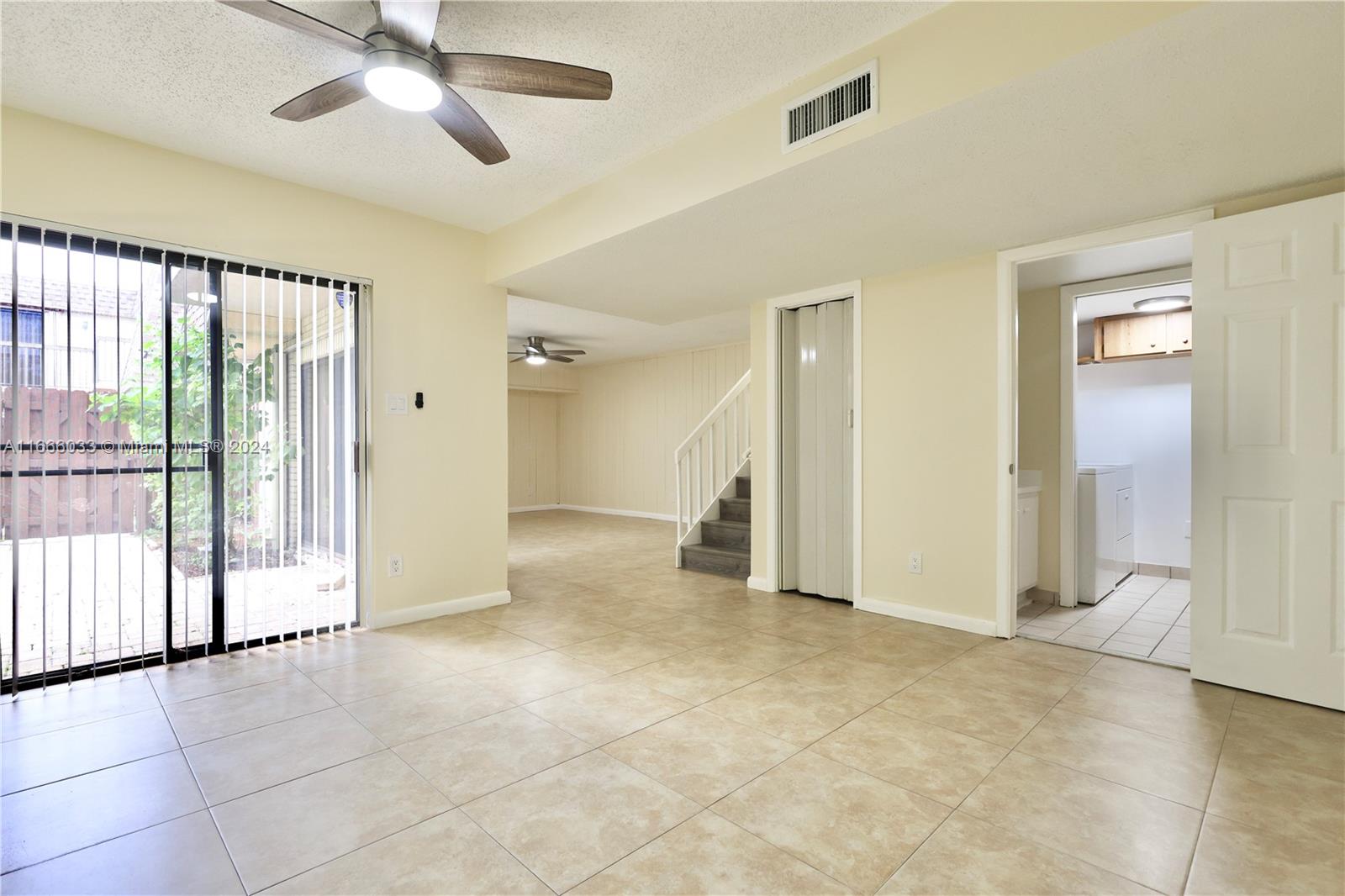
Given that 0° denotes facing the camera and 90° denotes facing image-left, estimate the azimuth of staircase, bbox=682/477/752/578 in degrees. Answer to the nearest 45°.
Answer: approximately 45°

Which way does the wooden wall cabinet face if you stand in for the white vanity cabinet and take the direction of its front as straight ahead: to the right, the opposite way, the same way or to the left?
to the right

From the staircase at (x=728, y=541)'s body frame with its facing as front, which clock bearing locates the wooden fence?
The wooden fence is roughly at 12 o'clock from the staircase.

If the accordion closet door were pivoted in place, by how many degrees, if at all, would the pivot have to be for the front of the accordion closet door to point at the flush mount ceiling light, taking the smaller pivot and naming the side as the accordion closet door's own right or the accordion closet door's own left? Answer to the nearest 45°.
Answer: approximately 135° to the accordion closet door's own left

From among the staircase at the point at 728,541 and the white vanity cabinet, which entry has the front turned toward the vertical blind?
the staircase

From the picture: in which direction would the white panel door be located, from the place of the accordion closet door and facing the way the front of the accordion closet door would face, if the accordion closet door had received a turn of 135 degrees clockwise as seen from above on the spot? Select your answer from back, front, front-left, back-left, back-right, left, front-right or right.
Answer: back-right

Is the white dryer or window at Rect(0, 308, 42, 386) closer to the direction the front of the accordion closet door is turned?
the window

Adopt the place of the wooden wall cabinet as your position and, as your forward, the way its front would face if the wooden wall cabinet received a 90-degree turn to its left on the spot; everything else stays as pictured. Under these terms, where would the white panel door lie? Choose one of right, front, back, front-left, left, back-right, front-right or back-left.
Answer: front-right

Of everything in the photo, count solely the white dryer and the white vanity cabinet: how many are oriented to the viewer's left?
0

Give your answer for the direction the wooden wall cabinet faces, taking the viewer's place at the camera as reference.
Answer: facing the viewer and to the left of the viewer

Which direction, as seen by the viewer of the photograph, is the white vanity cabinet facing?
facing the viewer and to the right of the viewer

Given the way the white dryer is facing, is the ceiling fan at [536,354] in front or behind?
behind
